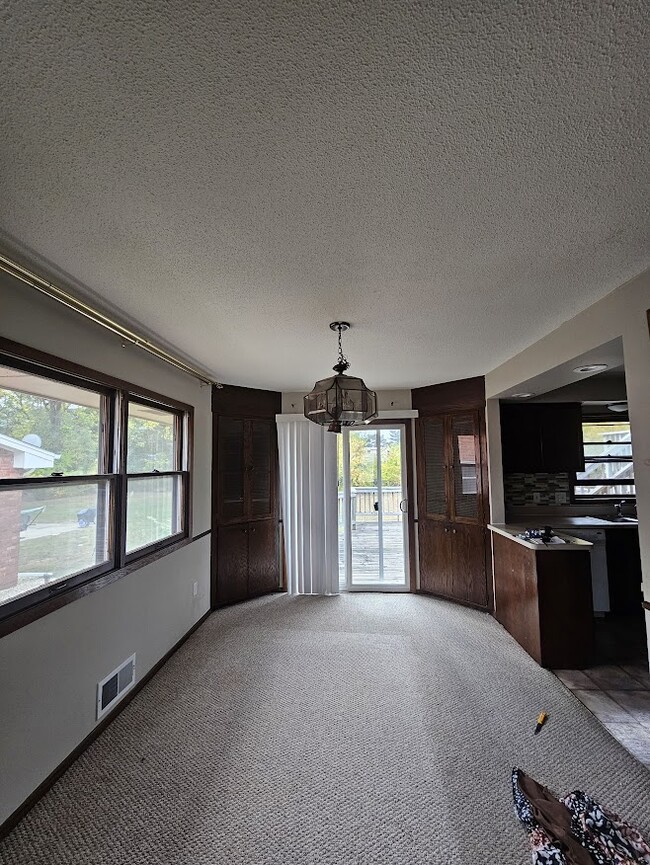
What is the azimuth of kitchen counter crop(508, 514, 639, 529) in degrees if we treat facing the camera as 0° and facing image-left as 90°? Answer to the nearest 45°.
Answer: approximately 0°

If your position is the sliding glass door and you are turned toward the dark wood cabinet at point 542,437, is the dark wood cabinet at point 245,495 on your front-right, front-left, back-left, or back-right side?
back-right

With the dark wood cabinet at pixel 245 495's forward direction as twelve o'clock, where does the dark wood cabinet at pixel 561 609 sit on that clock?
the dark wood cabinet at pixel 561 609 is roughly at 12 o'clock from the dark wood cabinet at pixel 245 495.

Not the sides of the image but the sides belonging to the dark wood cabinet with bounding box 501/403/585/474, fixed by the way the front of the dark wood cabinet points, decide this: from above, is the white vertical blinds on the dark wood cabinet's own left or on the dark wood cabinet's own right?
on the dark wood cabinet's own right

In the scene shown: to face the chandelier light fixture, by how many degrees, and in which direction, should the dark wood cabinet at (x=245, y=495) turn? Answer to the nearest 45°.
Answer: approximately 45° to its right

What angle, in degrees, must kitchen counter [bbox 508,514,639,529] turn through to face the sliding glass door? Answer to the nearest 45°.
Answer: approximately 90° to its right

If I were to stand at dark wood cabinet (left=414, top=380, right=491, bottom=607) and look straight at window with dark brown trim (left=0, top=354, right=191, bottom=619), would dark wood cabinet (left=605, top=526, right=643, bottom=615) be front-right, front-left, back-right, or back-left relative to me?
back-left

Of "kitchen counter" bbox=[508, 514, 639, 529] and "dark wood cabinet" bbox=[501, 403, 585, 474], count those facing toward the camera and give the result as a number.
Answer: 2
